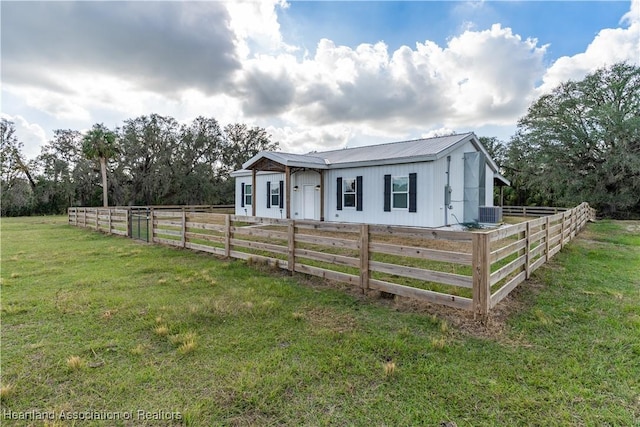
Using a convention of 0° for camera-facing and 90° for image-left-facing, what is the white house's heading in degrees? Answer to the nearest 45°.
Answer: approximately 45°

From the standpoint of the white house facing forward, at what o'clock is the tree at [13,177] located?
The tree is roughly at 2 o'clock from the white house.

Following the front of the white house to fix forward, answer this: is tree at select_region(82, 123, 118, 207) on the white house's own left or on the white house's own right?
on the white house's own right

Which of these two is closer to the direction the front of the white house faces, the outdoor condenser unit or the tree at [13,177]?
the tree

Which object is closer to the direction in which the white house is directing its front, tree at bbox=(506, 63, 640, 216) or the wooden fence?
the wooden fence
